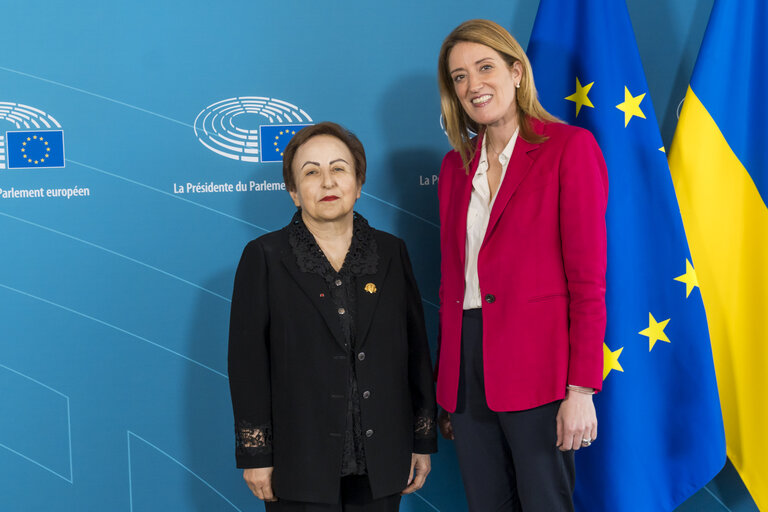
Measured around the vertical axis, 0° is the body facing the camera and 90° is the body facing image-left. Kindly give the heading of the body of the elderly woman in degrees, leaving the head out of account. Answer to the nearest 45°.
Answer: approximately 0°

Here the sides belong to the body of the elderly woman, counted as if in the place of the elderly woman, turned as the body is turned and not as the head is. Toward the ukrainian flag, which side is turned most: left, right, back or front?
left
